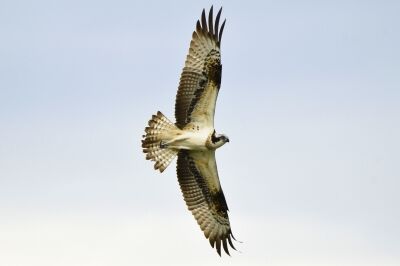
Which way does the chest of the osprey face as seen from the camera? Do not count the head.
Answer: to the viewer's right
